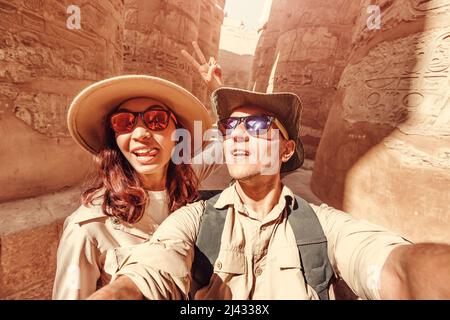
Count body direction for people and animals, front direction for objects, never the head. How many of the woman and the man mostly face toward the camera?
2

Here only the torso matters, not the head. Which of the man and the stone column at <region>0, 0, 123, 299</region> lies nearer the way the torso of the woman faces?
the man

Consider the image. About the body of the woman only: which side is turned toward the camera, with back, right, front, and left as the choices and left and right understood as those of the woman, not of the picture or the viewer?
front

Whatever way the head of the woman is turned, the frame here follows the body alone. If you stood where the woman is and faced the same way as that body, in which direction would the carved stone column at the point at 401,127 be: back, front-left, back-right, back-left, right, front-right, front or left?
left

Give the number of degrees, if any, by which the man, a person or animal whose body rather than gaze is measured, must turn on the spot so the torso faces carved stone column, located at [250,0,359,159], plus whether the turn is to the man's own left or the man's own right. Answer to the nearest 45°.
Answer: approximately 180°

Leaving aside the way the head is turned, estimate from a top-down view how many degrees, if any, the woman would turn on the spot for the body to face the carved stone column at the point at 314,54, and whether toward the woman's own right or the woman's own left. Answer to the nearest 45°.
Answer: approximately 135° to the woman's own left

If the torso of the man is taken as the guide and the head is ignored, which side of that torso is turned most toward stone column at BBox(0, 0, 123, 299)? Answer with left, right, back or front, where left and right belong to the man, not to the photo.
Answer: right

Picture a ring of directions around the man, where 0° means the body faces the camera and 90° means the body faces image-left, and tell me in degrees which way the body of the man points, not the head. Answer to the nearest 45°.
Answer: approximately 0°
